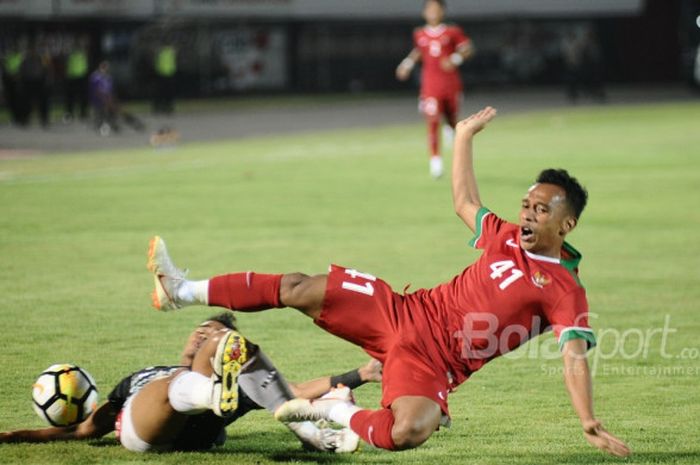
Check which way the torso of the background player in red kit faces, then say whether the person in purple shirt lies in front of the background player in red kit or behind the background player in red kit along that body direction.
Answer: behind

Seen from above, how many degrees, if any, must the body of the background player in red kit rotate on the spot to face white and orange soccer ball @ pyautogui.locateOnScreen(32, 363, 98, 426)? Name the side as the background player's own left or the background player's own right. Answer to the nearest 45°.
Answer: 0° — they already face it

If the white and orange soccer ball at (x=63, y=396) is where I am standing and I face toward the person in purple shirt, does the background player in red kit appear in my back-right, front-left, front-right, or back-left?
front-right

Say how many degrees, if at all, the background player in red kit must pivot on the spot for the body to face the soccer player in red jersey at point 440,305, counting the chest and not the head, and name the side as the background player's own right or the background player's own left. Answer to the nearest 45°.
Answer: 0° — they already face them

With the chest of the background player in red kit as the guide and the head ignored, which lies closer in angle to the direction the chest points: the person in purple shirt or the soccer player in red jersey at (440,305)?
the soccer player in red jersey

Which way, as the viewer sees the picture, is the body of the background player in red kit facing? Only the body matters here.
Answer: toward the camera

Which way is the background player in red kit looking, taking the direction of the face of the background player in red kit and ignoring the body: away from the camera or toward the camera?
toward the camera

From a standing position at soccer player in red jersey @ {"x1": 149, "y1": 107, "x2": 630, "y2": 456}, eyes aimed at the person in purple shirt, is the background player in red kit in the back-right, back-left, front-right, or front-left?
front-right

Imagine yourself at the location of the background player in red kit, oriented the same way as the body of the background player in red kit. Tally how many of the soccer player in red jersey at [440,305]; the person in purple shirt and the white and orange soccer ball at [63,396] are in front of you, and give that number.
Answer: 2
